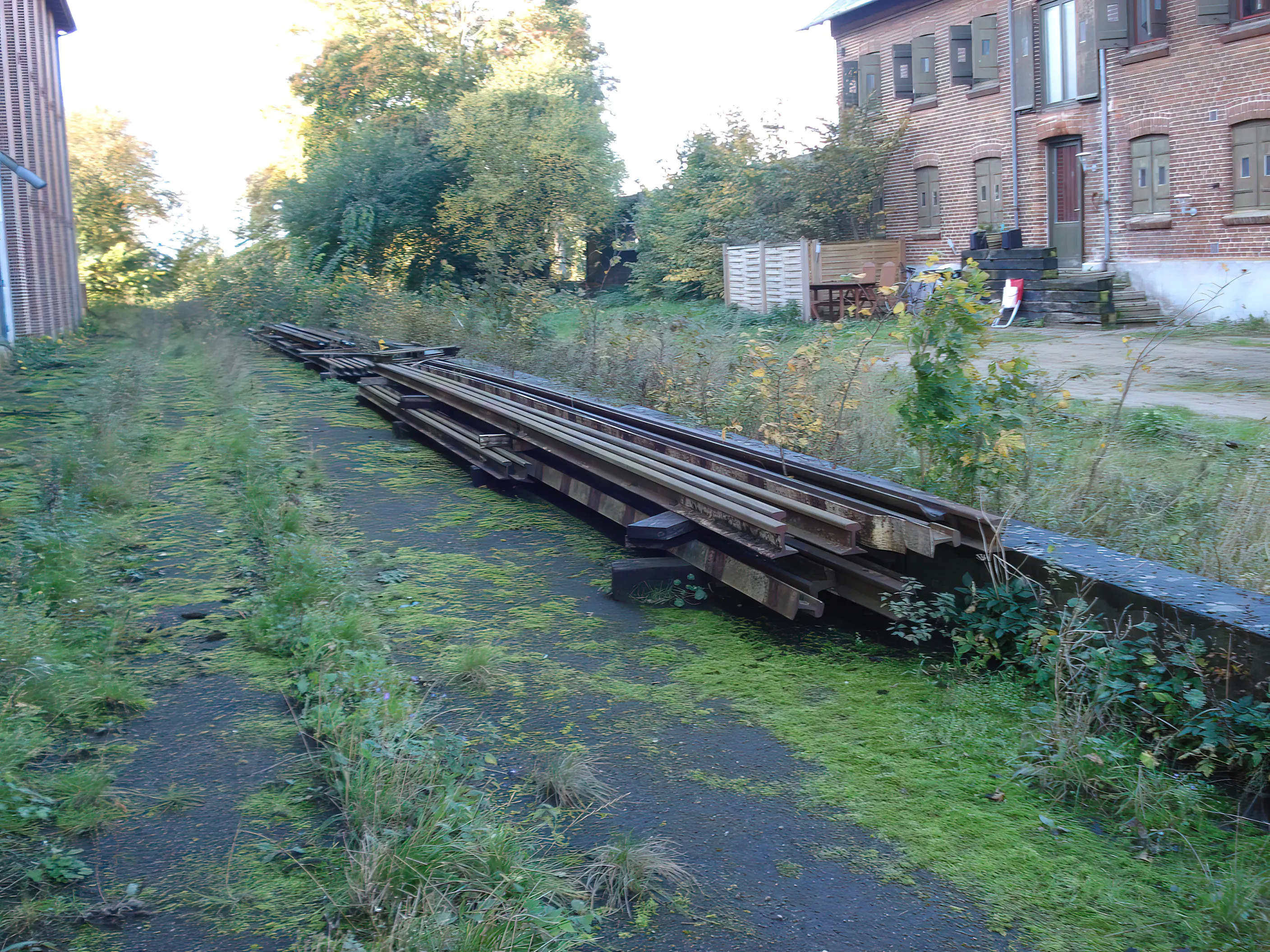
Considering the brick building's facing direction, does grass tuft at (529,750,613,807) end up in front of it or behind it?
in front

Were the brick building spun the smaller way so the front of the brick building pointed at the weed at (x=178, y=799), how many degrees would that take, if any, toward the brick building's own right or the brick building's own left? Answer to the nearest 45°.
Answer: approximately 45° to the brick building's own left

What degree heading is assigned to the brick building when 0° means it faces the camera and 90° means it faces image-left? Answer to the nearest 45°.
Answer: approximately 45°

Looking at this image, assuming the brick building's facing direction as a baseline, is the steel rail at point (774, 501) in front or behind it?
in front

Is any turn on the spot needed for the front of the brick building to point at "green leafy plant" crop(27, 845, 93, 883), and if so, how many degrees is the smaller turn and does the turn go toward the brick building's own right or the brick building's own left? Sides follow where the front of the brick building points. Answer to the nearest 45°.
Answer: approximately 45° to the brick building's own left

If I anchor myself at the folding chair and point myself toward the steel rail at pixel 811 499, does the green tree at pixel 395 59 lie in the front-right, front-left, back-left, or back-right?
back-right

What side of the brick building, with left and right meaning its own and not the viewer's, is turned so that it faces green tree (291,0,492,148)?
right

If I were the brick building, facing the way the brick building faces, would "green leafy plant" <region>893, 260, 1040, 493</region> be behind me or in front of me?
in front
